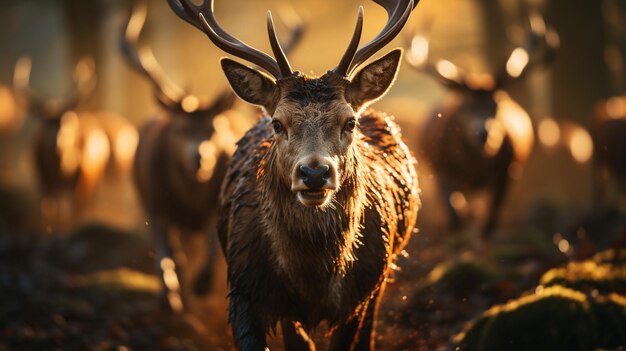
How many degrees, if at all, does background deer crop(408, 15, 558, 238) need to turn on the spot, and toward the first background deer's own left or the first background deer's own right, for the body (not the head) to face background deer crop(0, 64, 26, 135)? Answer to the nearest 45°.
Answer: approximately 135° to the first background deer's own right

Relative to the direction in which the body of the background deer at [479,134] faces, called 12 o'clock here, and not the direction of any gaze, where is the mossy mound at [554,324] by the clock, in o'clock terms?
The mossy mound is roughly at 12 o'clock from the background deer.

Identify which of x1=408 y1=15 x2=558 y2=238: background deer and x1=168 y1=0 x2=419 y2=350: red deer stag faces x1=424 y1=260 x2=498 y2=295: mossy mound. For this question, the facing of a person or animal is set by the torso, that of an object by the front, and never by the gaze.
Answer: the background deer

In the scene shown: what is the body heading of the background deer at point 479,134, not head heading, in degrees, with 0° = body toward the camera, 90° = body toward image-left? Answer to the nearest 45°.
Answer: approximately 0°

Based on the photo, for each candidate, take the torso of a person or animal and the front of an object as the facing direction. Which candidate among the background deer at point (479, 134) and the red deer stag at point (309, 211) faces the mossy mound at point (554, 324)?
the background deer

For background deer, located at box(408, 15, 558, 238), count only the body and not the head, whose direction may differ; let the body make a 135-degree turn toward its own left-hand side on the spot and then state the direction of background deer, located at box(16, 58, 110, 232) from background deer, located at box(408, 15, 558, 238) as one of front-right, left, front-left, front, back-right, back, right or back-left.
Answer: back-left

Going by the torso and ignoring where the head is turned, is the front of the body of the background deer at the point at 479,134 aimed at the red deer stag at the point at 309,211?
yes

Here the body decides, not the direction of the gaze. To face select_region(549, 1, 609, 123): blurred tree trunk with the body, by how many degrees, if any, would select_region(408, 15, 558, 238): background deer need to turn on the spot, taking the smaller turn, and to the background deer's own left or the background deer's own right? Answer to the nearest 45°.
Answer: approximately 135° to the background deer's own left

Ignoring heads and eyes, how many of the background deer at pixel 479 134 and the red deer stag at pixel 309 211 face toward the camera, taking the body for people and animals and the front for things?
2
